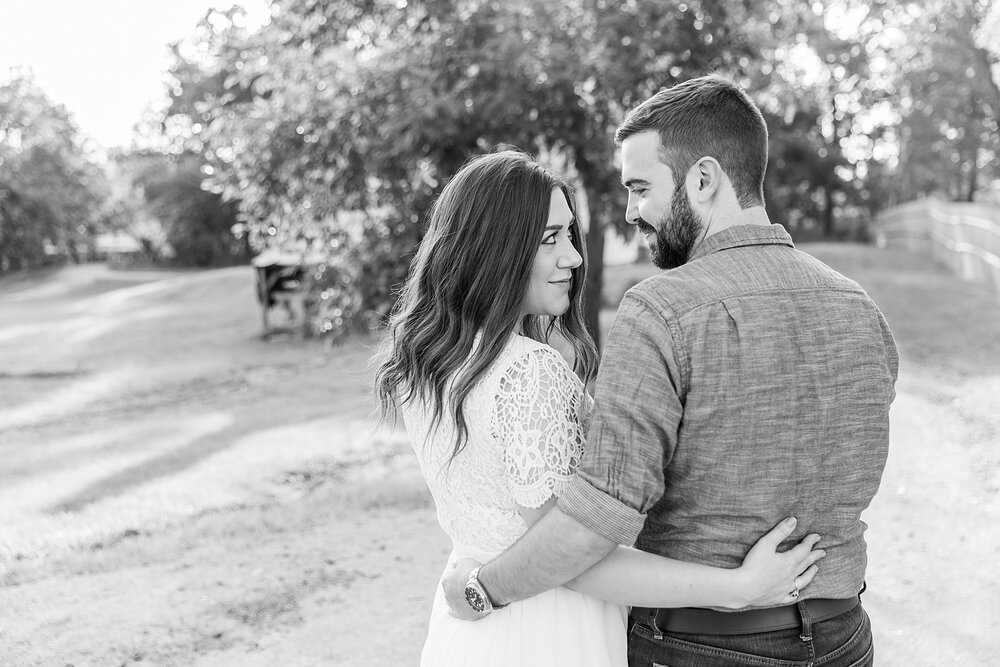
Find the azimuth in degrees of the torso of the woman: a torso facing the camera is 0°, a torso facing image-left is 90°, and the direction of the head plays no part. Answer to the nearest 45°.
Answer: approximately 225°

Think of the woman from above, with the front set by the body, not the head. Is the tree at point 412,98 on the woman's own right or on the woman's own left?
on the woman's own left

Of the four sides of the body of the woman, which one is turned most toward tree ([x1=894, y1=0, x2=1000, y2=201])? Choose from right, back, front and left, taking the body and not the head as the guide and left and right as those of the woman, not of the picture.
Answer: front

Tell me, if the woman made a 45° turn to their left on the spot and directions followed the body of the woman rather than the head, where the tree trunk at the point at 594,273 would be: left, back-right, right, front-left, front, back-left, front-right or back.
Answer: front

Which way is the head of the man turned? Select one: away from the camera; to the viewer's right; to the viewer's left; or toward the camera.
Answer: to the viewer's left

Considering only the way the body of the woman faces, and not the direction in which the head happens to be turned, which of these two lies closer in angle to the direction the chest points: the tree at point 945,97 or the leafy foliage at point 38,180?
the tree

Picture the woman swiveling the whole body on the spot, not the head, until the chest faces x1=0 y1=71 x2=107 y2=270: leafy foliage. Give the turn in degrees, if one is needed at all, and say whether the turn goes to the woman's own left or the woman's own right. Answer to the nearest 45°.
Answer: approximately 90° to the woman's own left

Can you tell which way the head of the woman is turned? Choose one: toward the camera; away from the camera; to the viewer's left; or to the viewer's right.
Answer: to the viewer's right
